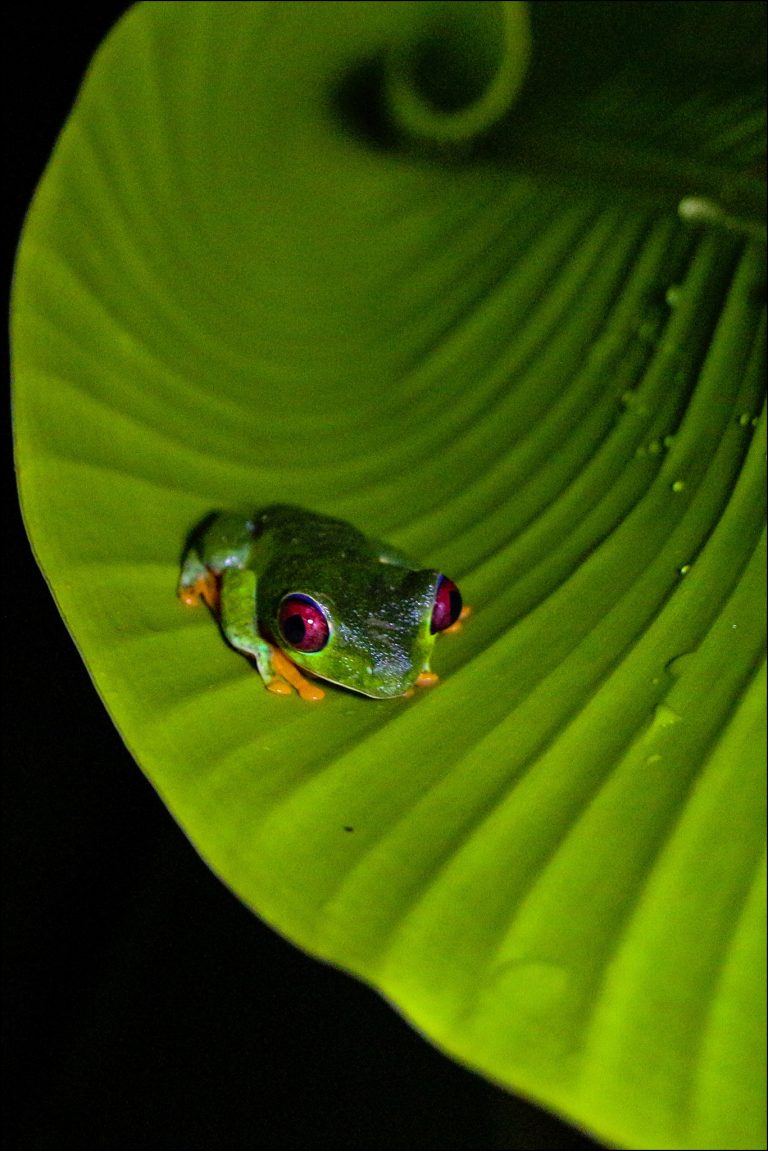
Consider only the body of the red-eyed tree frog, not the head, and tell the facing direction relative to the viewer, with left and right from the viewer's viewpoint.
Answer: facing the viewer and to the right of the viewer
